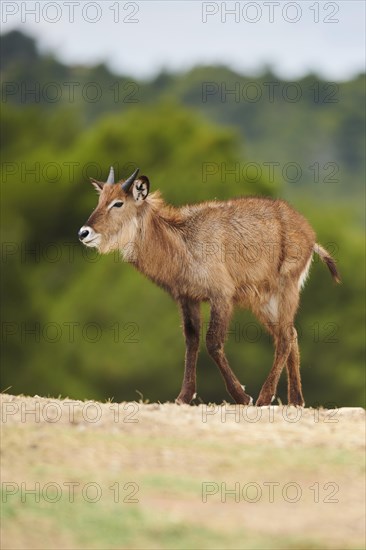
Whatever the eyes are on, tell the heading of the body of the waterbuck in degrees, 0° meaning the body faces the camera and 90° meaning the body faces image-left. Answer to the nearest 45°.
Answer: approximately 90°
